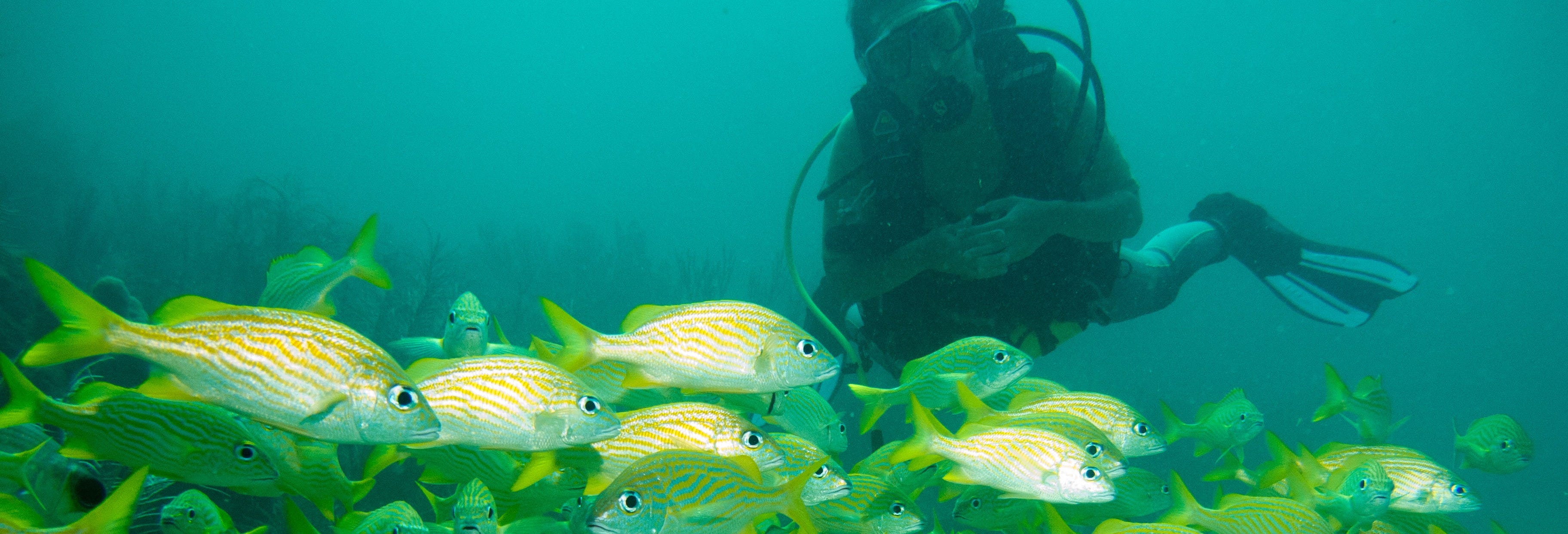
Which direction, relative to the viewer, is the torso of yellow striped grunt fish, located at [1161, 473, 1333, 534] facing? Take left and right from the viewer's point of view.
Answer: facing to the right of the viewer

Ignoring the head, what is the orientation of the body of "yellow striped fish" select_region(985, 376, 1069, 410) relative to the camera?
to the viewer's right

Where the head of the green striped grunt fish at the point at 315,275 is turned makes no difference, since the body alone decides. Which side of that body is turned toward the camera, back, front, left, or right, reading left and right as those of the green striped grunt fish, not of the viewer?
left

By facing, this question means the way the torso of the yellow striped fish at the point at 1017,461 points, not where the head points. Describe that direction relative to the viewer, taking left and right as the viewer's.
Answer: facing to the right of the viewer

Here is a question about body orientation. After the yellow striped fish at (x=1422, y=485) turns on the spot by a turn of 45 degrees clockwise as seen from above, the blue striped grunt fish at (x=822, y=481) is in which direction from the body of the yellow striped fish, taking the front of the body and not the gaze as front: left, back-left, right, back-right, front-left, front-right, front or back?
right

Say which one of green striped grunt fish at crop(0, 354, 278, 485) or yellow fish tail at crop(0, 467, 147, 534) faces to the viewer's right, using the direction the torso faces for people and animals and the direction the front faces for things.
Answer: the green striped grunt fish

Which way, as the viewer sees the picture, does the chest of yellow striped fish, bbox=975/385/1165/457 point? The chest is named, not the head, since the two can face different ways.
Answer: to the viewer's right

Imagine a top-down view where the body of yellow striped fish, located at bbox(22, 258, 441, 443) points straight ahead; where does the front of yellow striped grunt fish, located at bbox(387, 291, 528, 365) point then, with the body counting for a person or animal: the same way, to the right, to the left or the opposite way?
to the right

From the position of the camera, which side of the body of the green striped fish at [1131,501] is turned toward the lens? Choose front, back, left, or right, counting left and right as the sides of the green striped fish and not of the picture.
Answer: right

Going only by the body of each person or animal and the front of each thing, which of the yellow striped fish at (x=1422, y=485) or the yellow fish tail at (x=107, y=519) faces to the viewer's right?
the yellow striped fish at (x=1422, y=485)

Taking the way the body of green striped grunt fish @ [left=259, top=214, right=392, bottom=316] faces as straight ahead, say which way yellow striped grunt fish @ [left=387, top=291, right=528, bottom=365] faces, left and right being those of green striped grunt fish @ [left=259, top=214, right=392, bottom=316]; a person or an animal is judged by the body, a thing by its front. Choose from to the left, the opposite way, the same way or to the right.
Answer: to the left

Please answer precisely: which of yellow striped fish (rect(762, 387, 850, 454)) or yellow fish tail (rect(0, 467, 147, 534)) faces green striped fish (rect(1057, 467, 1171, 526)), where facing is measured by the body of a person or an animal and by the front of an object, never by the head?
yellow striped fish (rect(762, 387, 850, 454))

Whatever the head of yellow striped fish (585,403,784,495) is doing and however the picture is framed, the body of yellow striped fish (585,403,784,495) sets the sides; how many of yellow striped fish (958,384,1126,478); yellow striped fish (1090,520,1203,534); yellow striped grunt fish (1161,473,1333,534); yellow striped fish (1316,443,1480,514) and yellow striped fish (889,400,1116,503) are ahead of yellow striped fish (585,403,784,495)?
5

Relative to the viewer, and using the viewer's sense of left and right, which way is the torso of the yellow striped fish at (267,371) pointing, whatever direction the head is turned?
facing to the right of the viewer

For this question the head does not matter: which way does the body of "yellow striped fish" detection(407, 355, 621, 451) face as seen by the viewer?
to the viewer's right
